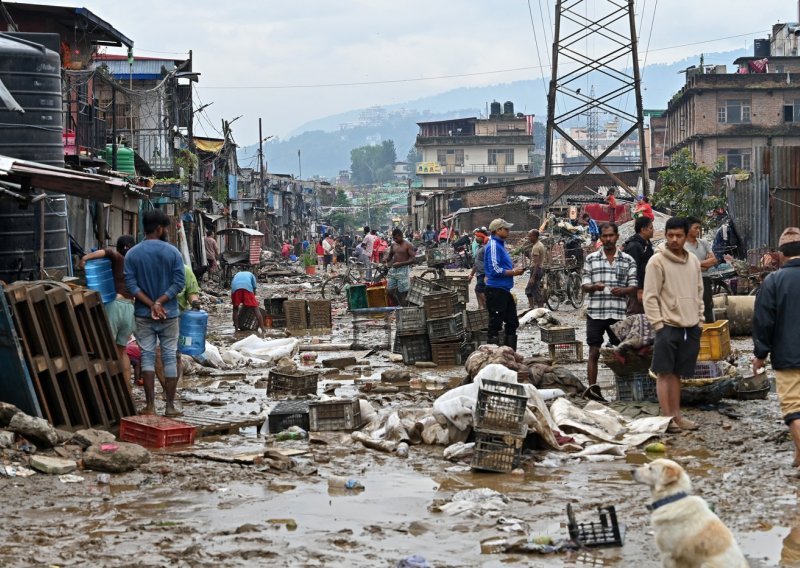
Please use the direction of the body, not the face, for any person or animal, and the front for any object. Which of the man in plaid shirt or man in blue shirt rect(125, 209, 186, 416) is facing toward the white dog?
the man in plaid shirt

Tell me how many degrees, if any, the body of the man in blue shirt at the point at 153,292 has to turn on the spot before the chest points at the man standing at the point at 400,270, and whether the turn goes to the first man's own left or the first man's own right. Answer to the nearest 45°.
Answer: approximately 45° to the first man's own right

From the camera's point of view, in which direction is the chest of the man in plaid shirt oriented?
toward the camera

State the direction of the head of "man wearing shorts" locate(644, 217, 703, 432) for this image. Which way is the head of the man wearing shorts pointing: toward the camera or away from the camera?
toward the camera

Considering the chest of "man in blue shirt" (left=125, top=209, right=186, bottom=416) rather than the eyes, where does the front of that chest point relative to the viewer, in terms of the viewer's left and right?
facing away from the viewer

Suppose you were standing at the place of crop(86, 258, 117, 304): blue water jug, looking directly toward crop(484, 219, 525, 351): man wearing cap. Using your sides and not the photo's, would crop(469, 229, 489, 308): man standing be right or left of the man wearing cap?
left

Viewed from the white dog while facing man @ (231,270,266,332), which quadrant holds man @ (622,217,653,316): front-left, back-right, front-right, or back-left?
front-right

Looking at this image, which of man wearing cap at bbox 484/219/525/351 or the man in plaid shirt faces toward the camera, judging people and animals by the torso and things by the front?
the man in plaid shirt

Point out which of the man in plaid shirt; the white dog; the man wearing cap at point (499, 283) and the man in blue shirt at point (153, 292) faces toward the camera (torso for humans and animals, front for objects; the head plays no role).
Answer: the man in plaid shirt

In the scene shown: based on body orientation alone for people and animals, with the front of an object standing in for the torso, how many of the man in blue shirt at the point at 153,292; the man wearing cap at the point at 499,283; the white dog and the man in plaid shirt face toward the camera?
1

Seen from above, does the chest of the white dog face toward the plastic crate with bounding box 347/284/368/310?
no
